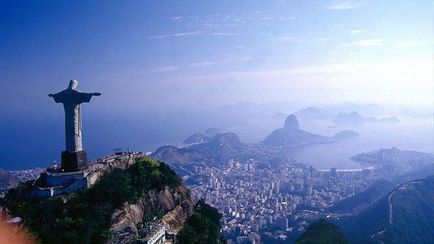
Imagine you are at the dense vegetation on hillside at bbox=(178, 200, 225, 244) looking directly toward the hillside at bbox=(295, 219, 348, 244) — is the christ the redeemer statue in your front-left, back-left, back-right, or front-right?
back-left

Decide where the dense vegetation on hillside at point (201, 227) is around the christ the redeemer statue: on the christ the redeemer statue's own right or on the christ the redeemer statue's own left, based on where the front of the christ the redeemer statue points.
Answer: on the christ the redeemer statue's own right

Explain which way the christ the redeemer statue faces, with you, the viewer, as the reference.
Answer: facing away from the viewer and to the right of the viewer
